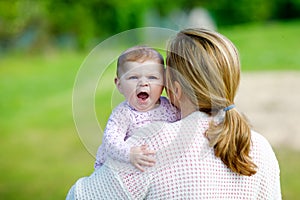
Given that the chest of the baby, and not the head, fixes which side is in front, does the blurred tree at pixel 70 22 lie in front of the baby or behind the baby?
behind

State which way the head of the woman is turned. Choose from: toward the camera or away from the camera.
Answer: away from the camera

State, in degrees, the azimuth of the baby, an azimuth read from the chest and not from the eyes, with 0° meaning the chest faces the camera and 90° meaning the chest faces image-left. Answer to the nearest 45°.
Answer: approximately 0°
